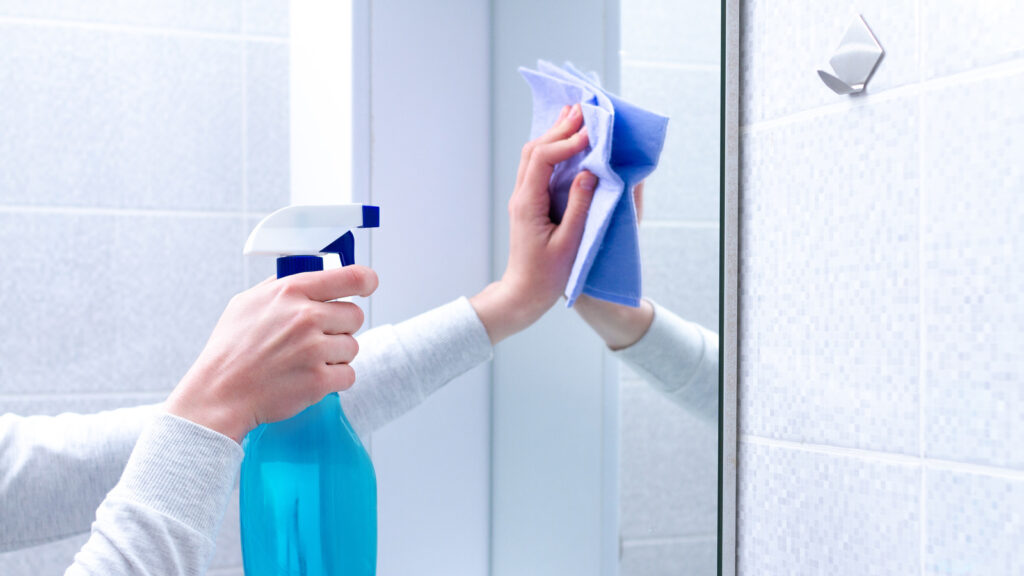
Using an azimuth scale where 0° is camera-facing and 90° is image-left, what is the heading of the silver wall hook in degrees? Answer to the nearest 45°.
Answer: approximately 45°
